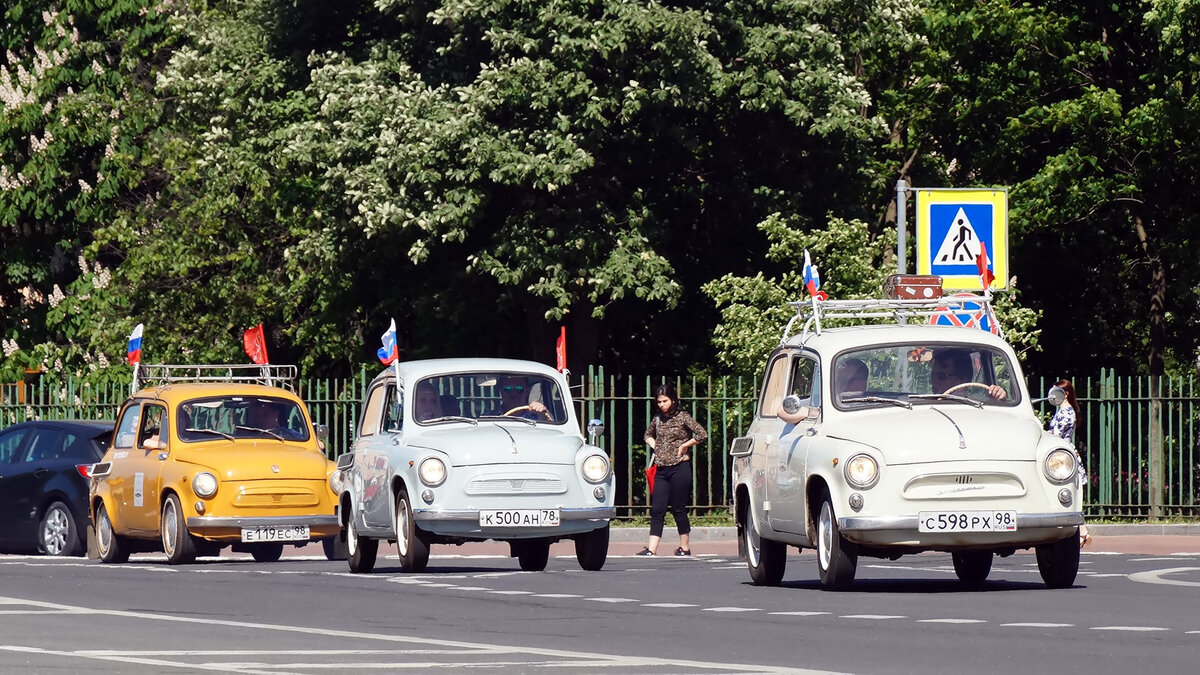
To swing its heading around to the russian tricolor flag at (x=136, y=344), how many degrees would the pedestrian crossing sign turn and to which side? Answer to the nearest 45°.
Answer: approximately 90° to its right

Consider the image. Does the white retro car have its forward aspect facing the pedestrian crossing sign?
no

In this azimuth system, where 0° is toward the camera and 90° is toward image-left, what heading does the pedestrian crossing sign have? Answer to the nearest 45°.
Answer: approximately 0°

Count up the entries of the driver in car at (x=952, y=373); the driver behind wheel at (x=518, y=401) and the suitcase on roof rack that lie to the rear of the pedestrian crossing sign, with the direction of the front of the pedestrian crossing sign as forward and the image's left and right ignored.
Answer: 0

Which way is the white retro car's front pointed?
toward the camera

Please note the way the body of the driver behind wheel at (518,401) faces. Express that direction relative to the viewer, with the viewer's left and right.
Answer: facing the viewer

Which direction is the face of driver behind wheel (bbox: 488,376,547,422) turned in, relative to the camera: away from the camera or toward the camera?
toward the camera

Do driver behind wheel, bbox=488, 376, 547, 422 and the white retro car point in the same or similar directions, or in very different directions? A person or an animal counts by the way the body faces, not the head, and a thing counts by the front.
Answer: same or similar directions

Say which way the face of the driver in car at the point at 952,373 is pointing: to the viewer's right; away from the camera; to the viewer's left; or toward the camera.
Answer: toward the camera
